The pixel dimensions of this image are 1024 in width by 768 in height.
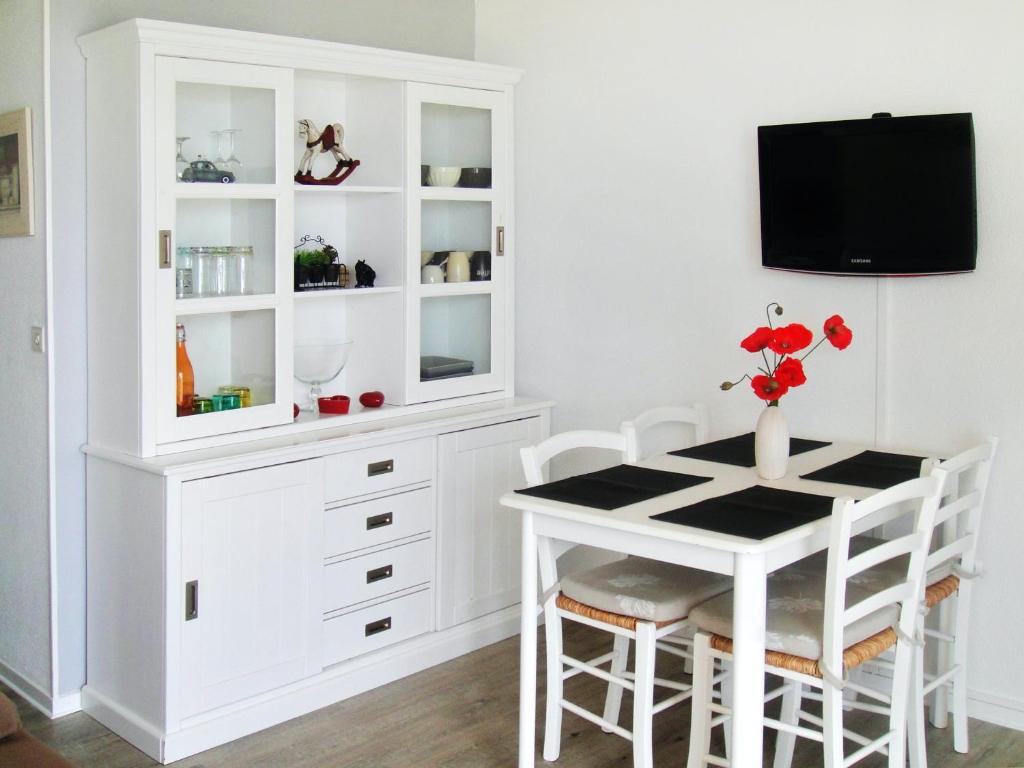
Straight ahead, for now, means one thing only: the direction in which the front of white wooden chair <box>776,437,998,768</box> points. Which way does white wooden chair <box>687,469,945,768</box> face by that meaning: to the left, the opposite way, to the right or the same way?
the same way

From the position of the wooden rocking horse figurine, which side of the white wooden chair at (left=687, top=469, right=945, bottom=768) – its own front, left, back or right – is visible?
front

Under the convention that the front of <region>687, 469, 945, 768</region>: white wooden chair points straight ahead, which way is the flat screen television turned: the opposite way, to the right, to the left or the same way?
to the left

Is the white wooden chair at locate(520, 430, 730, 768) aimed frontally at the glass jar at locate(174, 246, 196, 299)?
no

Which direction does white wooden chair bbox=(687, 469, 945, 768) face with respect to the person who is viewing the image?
facing away from the viewer and to the left of the viewer

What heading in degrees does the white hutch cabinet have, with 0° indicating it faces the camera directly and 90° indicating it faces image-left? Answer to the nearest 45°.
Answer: approximately 315°

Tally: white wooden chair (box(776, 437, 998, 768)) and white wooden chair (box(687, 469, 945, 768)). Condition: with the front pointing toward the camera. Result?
0

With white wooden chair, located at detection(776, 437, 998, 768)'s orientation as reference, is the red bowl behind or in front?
in front

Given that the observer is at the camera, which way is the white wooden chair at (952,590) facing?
facing away from the viewer and to the left of the viewer

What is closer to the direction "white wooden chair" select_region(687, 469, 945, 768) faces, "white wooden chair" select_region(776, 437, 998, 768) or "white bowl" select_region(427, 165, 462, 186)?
the white bowl

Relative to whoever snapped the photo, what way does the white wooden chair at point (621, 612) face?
facing the viewer and to the right of the viewer

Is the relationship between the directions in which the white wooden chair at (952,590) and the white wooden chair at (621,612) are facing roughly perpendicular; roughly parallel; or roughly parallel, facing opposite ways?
roughly parallel, facing opposite ways

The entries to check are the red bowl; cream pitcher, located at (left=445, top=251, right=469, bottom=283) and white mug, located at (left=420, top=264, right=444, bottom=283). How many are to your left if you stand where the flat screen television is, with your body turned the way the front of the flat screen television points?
0

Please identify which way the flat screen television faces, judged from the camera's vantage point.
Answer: facing the viewer and to the left of the viewer
